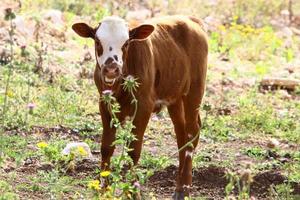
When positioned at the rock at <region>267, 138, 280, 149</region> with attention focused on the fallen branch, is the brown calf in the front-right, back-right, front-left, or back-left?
back-left

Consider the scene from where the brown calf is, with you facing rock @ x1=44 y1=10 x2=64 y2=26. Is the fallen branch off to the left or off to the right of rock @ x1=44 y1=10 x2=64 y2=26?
right

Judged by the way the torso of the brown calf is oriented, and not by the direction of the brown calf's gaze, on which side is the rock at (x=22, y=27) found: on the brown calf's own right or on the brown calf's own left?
on the brown calf's own right

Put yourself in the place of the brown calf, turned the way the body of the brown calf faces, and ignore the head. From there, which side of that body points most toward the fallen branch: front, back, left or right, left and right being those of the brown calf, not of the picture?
back

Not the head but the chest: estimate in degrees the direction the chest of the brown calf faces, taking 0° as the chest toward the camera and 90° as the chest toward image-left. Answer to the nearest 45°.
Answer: approximately 45°

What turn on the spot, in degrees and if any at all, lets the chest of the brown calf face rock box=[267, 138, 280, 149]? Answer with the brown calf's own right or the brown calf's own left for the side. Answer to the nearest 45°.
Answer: approximately 180°

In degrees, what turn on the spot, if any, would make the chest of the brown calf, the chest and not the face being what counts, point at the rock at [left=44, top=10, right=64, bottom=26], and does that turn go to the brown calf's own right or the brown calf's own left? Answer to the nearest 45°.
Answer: approximately 135° to the brown calf's own right
